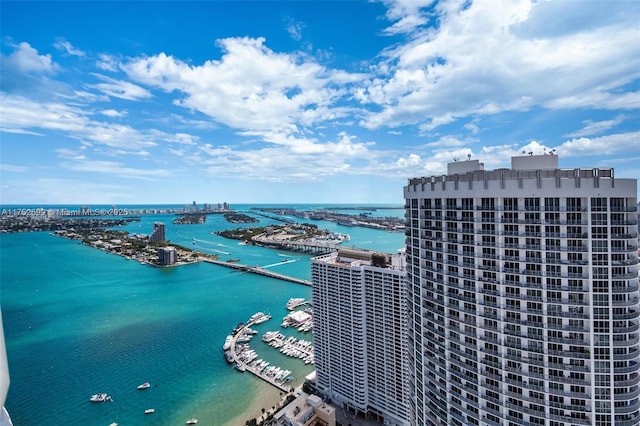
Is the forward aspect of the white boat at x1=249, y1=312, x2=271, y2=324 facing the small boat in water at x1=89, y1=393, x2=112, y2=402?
no

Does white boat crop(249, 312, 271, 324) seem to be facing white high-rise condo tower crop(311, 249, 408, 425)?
no

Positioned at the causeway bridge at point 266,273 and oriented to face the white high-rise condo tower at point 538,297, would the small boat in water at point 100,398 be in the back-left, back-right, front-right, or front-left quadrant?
front-right

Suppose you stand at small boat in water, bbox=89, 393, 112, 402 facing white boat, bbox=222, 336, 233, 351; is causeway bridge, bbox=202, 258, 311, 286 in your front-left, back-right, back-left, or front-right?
front-left

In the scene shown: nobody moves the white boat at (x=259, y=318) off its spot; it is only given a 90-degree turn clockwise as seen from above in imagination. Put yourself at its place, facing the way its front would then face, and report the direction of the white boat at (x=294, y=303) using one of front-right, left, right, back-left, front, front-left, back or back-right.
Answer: back-left

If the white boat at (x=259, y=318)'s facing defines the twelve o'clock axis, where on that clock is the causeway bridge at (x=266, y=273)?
The causeway bridge is roughly at 9 o'clock from the white boat.
